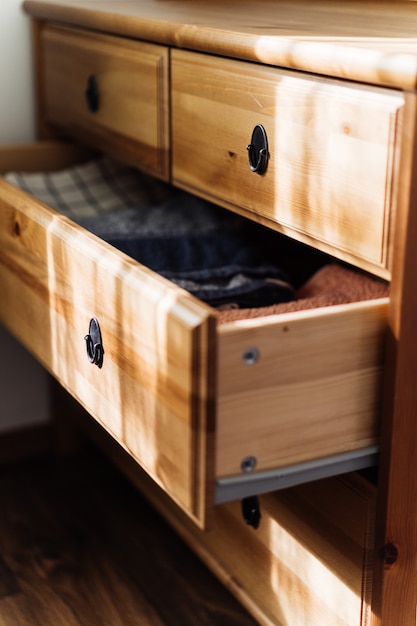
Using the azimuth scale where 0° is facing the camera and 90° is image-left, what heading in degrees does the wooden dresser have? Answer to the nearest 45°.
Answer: approximately 45°
